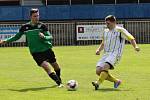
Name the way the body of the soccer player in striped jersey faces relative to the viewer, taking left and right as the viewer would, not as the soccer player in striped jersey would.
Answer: facing the viewer and to the left of the viewer

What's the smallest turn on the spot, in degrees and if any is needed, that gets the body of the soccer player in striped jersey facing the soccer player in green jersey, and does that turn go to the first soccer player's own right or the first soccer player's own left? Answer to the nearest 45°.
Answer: approximately 45° to the first soccer player's own right

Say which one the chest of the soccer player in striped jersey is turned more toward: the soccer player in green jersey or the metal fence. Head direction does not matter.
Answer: the soccer player in green jersey

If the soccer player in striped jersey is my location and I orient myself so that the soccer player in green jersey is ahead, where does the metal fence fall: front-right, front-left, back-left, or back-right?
front-right

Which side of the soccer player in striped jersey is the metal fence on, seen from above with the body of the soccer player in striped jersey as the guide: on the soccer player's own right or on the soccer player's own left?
on the soccer player's own right

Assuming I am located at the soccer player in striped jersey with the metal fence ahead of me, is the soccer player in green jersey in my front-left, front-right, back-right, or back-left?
front-left
